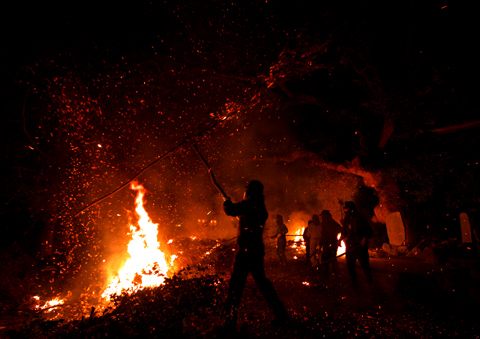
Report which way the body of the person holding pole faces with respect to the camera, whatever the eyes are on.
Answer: to the viewer's left

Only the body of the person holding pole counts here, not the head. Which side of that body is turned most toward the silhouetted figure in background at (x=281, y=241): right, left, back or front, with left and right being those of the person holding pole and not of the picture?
right
